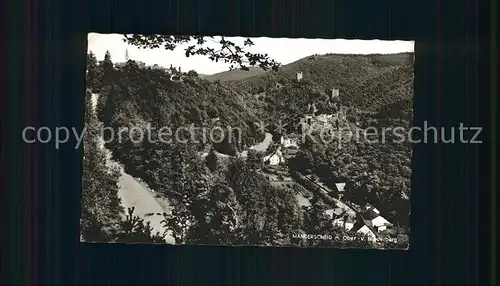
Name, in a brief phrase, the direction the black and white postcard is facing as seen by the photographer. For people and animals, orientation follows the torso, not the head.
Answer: facing the viewer
